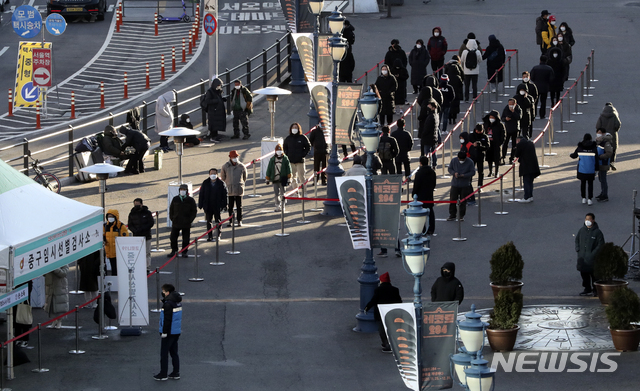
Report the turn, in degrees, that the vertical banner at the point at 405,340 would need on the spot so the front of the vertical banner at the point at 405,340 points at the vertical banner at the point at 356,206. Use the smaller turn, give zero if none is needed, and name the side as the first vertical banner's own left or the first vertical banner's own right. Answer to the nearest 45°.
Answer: approximately 180°

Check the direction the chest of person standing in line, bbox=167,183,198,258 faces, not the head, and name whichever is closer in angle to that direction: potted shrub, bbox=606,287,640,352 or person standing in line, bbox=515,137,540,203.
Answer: the potted shrub

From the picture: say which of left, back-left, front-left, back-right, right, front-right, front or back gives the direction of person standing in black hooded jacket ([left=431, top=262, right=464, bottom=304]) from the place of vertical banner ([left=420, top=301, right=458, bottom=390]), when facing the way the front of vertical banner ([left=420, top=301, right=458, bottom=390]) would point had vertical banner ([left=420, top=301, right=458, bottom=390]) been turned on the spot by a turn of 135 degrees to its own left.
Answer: front-left

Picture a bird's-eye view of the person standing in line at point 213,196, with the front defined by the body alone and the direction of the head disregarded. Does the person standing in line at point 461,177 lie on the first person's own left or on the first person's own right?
on the first person's own left
